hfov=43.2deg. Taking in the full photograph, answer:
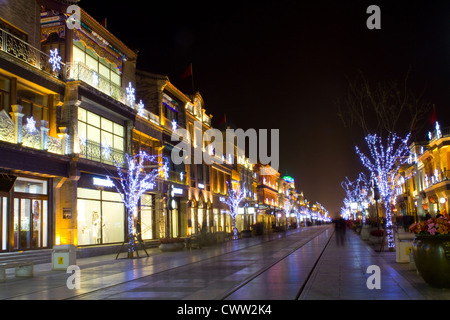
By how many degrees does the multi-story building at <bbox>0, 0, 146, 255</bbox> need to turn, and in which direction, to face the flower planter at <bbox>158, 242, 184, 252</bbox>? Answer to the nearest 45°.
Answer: approximately 90° to its left

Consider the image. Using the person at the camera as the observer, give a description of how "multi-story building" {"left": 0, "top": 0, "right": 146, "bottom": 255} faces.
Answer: facing the viewer and to the right of the viewer

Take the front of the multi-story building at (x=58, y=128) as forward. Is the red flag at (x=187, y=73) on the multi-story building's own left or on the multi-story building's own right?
on the multi-story building's own left

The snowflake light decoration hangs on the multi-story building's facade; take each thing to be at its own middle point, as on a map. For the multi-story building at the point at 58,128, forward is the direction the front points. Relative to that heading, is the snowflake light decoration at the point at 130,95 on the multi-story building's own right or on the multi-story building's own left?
on the multi-story building's own left

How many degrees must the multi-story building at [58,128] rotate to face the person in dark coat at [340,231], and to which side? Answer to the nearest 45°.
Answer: approximately 45° to its left

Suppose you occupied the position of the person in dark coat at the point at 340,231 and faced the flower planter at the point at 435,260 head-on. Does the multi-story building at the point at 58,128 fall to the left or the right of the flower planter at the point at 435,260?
right

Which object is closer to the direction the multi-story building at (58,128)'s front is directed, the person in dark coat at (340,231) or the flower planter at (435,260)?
the flower planter

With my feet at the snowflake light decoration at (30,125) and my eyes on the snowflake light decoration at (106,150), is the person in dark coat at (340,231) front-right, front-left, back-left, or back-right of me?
front-right

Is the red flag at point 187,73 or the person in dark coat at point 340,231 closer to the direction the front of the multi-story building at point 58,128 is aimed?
the person in dark coat

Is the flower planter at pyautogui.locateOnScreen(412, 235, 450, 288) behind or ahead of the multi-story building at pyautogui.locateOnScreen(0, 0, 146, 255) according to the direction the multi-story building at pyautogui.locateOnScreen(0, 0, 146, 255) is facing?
ahead
